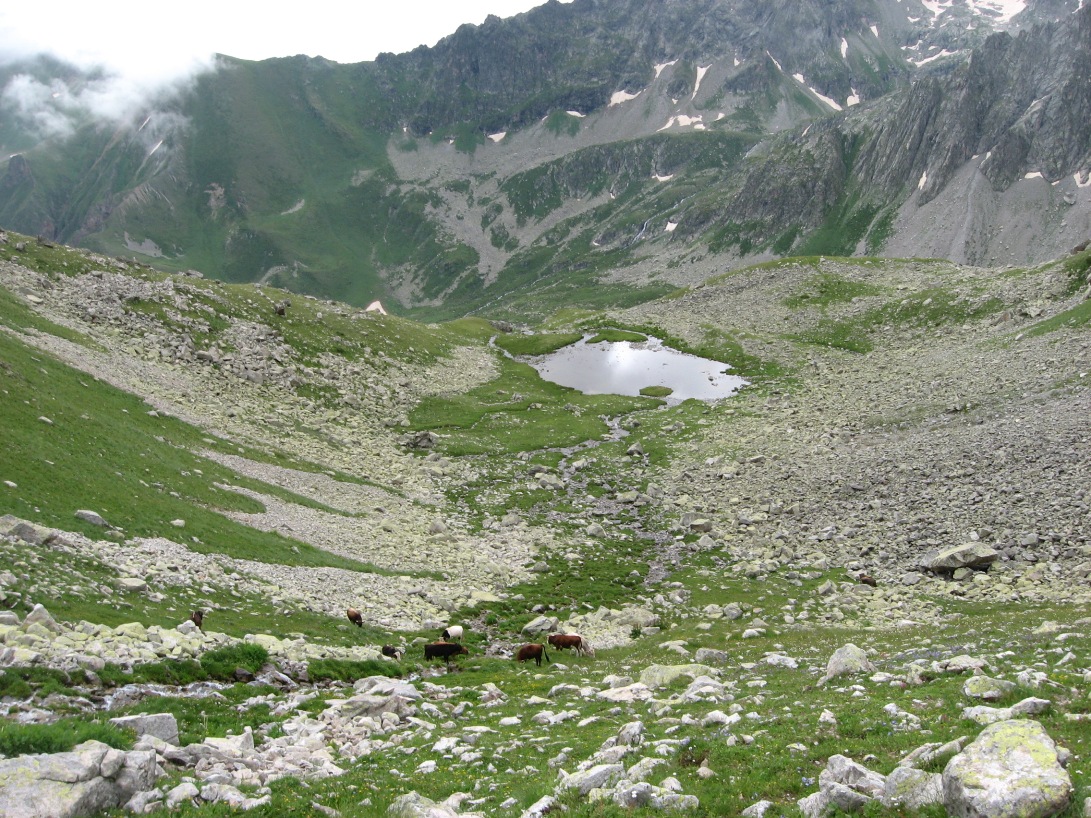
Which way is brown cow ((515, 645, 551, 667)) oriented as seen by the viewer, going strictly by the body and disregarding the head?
to the viewer's left

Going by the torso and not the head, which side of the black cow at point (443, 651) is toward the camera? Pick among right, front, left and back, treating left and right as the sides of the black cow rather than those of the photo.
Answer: right

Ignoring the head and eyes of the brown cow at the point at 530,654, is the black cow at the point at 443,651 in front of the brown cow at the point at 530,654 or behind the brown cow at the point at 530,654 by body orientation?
in front

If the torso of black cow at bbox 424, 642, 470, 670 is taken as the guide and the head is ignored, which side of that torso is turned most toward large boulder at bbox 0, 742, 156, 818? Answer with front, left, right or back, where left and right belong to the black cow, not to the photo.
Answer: right
